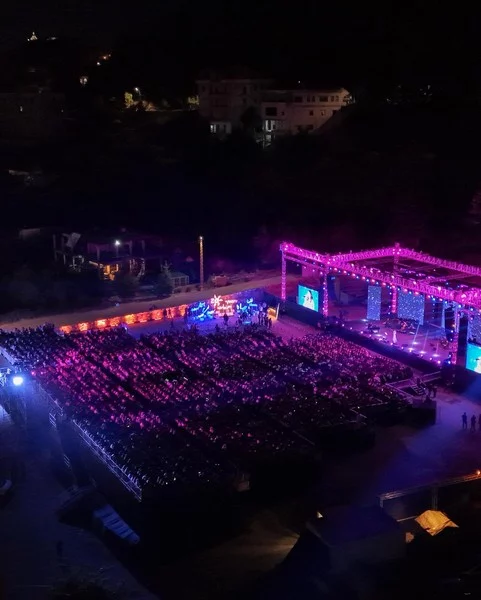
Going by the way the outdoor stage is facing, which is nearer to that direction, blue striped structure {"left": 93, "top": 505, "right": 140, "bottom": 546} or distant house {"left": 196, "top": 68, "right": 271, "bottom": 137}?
the blue striped structure

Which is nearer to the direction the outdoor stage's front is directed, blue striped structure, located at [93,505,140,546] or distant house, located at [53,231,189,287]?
the blue striped structure

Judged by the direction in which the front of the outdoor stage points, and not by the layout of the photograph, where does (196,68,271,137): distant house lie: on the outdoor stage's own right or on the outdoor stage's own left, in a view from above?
on the outdoor stage's own right

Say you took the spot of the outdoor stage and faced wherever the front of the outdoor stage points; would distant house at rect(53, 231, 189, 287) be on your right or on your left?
on your right

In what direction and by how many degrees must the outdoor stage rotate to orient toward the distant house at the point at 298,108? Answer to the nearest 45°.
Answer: approximately 135° to its right

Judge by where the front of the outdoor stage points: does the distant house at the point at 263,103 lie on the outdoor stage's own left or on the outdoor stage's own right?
on the outdoor stage's own right

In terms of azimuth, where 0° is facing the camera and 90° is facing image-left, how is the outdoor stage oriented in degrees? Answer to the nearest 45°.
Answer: approximately 45°

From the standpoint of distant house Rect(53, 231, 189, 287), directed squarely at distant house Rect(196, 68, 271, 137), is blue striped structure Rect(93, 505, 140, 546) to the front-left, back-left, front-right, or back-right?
back-right
